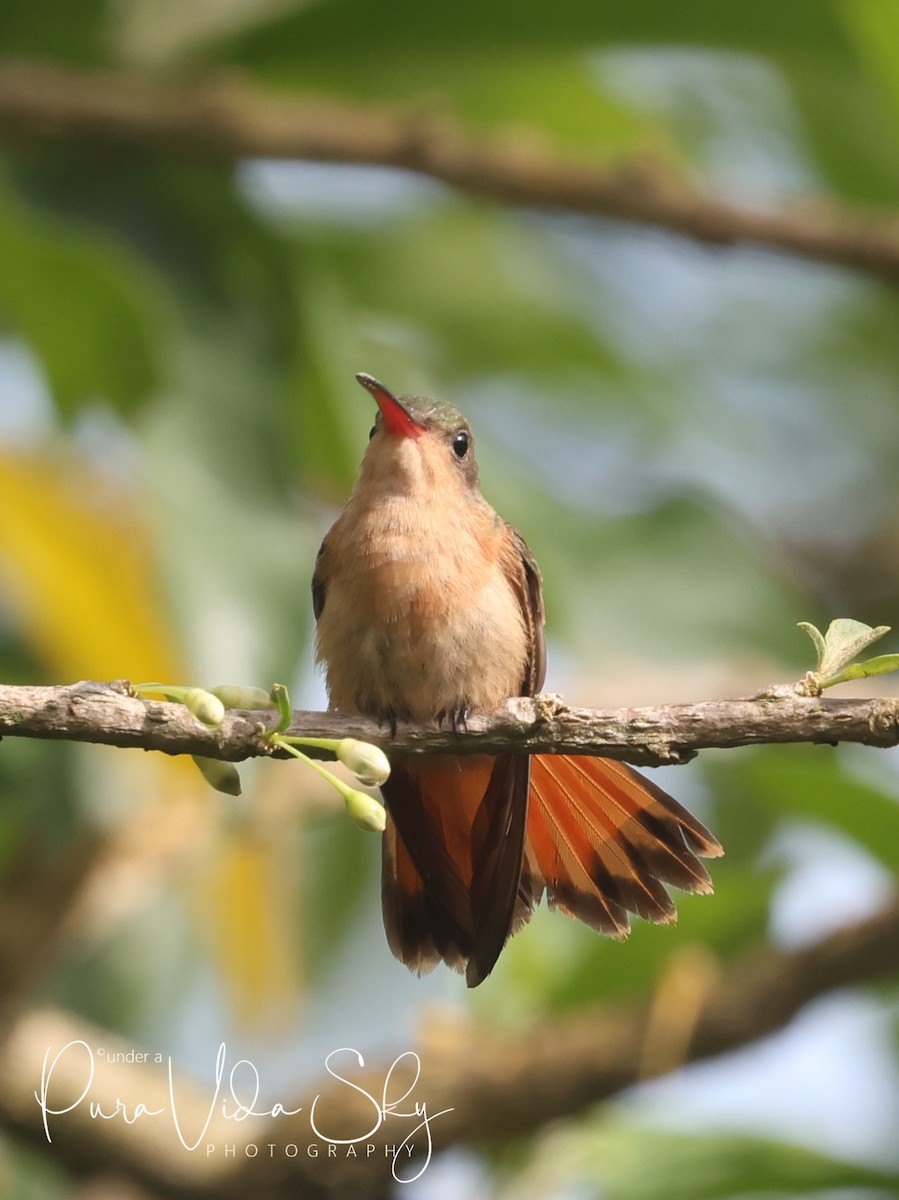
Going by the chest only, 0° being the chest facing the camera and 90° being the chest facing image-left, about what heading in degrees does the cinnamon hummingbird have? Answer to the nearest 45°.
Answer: approximately 0°
